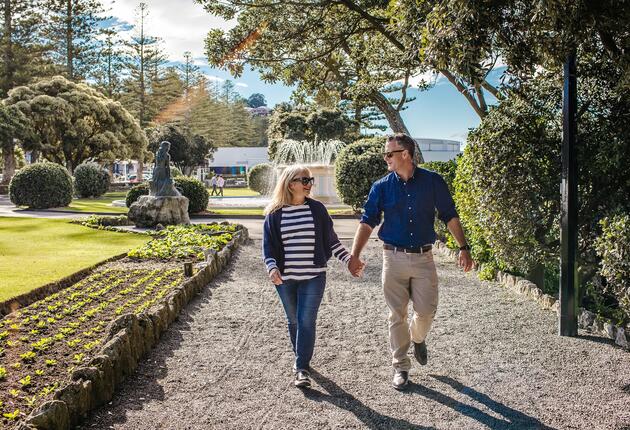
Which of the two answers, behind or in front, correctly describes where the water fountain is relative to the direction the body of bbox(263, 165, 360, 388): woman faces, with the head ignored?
behind

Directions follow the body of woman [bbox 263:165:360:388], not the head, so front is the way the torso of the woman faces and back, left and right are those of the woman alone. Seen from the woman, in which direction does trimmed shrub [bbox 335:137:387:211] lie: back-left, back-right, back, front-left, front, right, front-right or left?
back

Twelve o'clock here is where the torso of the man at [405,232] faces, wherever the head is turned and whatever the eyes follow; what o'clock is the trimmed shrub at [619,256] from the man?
The trimmed shrub is roughly at 8 o'clock from the man.

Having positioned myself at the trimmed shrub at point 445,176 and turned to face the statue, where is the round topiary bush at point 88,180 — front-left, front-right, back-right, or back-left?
front-right

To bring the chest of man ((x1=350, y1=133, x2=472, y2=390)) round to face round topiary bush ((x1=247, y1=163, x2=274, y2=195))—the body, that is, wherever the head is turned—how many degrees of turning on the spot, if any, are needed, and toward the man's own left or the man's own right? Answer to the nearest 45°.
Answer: approximately 180°

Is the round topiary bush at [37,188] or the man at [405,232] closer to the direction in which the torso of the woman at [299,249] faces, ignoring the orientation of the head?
the man

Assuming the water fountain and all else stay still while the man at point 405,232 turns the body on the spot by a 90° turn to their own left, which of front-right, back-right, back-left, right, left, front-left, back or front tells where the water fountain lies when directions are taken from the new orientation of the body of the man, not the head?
left

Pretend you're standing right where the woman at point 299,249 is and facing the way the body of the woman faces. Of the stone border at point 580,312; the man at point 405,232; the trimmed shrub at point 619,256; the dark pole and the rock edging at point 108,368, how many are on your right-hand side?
1

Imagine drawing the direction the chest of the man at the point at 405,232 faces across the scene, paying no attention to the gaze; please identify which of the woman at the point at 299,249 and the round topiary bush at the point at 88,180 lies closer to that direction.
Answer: the woman

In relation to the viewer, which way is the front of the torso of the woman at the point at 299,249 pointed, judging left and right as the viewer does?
facing the viewer

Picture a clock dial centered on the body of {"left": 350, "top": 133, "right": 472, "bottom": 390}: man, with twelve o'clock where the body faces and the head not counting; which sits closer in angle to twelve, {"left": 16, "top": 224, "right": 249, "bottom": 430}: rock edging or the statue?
the rock edging

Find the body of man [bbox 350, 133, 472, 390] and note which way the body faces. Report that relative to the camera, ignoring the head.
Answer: toward the camera

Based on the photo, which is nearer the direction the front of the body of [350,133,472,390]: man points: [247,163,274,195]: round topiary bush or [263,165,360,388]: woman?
the woman

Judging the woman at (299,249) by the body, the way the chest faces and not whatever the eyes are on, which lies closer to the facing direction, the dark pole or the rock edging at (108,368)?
the rock edging

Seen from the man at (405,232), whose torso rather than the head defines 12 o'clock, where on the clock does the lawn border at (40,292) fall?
The lawn border is roughly at 4 o'clock from the man.

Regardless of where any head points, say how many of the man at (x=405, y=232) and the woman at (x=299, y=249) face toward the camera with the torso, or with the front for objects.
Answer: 2
